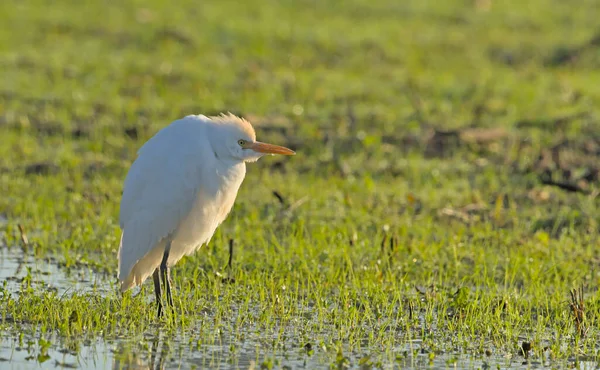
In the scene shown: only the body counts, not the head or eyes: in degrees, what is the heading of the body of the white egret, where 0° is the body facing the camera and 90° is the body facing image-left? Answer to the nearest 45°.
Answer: approximately 270°

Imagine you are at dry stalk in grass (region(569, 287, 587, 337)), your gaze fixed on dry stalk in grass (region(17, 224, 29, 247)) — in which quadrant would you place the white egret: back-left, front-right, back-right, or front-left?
front-left

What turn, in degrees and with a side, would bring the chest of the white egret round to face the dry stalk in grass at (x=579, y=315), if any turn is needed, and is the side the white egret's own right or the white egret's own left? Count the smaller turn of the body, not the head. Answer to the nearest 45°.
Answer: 0° — it already faces it

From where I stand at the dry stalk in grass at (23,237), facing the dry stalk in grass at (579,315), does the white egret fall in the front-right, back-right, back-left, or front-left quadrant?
front-right
